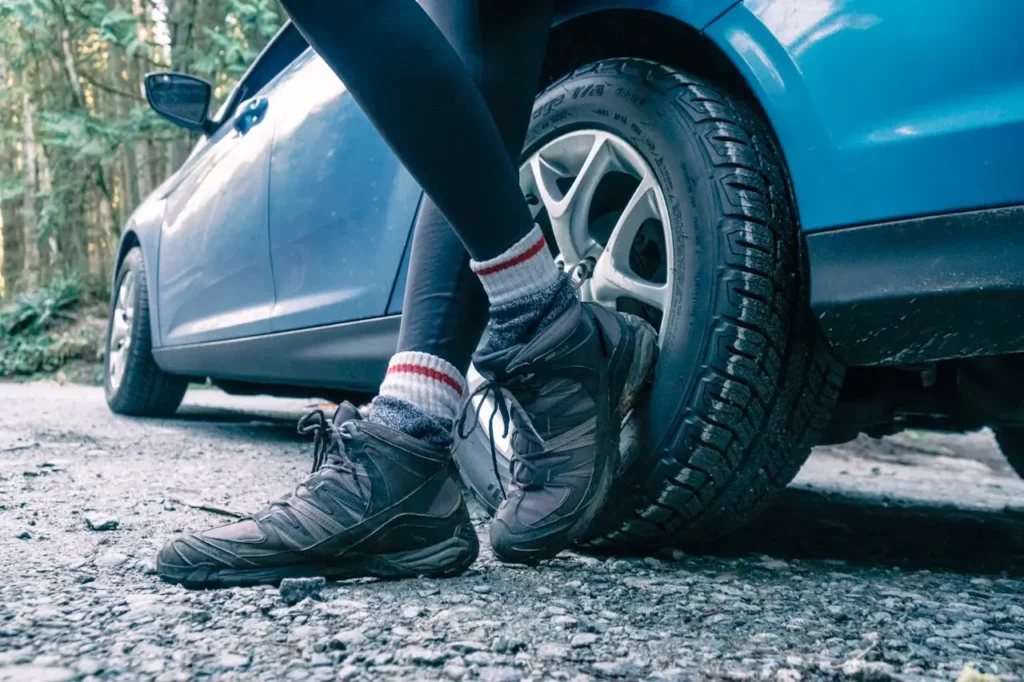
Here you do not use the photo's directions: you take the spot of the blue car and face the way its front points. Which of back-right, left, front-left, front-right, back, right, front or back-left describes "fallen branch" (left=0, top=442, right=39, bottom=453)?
front

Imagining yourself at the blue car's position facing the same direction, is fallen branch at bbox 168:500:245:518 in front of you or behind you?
in front

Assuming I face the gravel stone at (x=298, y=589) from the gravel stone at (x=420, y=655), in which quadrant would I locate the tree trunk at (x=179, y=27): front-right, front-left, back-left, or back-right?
front-right

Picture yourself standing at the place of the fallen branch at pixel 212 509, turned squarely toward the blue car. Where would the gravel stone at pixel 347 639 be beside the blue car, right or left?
right

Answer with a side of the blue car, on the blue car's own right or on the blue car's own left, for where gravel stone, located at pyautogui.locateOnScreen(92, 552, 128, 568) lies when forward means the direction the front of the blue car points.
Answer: on the blue car's own left

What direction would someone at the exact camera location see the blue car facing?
facing away from the viewer and to the left of the viewer

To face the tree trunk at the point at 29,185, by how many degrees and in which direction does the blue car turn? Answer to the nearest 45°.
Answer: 0° — it already faces it

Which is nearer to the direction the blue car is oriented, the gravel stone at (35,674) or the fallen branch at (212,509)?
the fallen branch

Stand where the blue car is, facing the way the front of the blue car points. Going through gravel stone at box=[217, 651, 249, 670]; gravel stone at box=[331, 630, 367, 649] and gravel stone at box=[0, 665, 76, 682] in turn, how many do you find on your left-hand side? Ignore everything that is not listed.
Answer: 3

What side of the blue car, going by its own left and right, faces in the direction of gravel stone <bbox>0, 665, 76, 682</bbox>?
left
